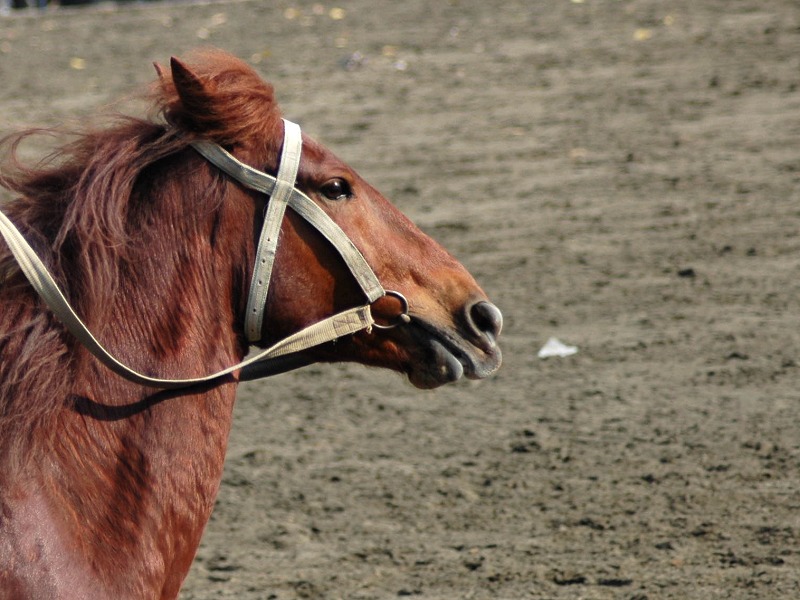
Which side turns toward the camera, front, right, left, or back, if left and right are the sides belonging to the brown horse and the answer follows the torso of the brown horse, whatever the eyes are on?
right

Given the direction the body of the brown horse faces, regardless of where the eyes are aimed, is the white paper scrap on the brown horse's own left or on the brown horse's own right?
on the brown horse's own left
